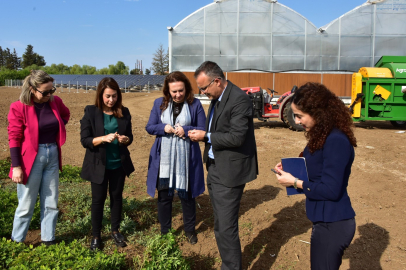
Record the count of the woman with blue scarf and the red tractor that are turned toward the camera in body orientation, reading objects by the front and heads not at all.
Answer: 1

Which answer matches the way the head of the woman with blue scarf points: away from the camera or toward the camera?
toward the camera

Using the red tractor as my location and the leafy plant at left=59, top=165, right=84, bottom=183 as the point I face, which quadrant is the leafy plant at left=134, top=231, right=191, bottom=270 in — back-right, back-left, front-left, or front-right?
front-left

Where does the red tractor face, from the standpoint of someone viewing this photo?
facing to the left of the viewer

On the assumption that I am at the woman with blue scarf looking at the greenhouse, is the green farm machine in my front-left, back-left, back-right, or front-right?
front-right

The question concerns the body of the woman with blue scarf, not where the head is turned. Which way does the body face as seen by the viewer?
toward the camera

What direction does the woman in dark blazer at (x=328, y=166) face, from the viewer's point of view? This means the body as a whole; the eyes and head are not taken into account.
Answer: to the viewer's left

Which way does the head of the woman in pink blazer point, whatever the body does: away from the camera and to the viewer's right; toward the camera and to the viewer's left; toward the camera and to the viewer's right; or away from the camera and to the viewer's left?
toward the camera and to the viewer's right

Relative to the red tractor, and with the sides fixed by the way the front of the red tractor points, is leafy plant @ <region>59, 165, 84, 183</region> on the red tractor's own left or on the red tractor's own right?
on the red tractor's own left
